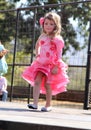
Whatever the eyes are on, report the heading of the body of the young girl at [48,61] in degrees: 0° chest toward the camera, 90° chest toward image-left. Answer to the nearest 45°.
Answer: approximately 45°

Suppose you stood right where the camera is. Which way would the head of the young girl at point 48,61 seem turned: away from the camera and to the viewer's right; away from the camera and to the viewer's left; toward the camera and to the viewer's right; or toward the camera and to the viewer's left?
toward the camera and to the viewer's left
